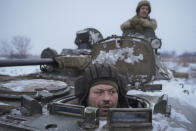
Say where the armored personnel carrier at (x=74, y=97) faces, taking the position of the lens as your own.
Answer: facing the viewer and to the left of the viewer
